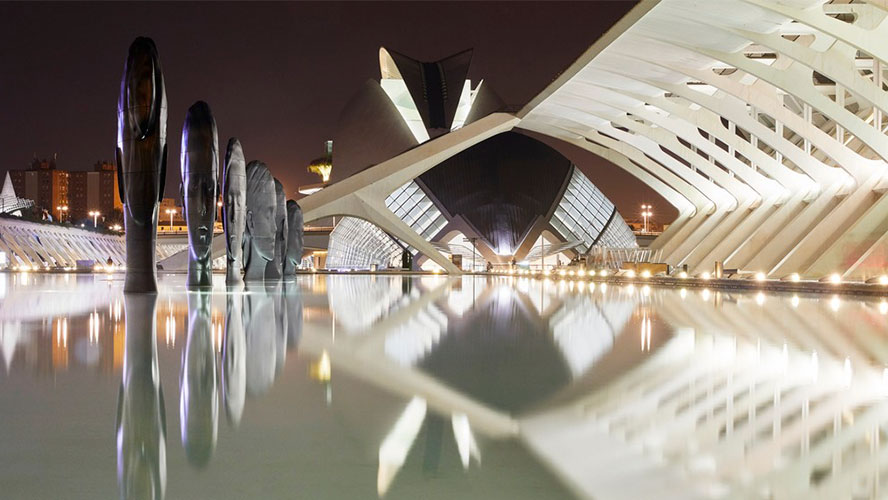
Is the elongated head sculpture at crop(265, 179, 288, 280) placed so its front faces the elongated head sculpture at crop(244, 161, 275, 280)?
no

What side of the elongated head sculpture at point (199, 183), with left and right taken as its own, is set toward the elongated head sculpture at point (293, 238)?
back

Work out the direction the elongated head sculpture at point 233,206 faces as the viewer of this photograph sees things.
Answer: facing the viewer and to the left of the viewer

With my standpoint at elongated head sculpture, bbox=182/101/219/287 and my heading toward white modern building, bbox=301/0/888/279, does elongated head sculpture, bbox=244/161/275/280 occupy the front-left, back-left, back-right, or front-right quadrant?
front-left

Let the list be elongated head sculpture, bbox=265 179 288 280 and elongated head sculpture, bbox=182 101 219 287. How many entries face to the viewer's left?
1

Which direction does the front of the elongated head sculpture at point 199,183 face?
toward the camera

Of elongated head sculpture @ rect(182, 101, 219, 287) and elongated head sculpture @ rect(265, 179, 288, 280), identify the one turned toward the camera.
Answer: elongated head sculpture @ rect(182, 101, 219, 287)

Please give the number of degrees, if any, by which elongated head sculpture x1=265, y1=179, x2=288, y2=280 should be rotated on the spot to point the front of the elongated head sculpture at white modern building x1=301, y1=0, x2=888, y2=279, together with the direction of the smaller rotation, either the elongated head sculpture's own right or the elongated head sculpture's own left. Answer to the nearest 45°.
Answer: approximately 180°

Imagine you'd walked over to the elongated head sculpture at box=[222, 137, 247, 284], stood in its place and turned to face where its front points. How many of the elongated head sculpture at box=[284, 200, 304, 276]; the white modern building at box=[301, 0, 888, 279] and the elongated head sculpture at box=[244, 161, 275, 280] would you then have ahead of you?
0

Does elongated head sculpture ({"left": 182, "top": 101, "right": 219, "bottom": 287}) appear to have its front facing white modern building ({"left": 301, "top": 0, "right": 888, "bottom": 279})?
no

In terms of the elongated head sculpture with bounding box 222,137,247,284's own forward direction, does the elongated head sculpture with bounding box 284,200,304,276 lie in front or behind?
behind
